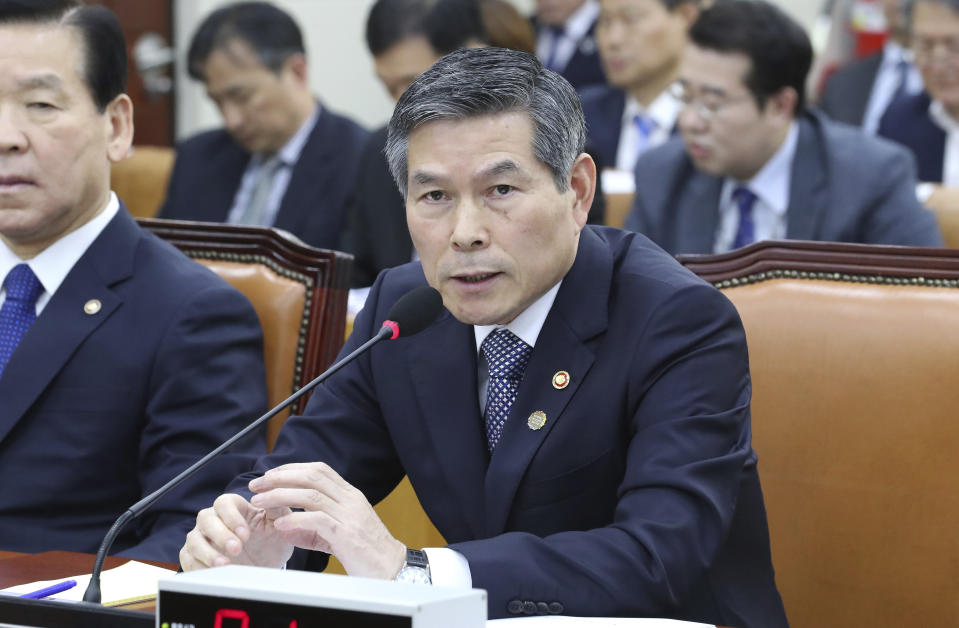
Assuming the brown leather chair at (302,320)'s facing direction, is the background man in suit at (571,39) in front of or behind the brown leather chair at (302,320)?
behind

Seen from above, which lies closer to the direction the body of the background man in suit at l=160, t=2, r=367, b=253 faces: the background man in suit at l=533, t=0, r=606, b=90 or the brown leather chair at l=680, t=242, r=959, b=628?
the brown leather chair

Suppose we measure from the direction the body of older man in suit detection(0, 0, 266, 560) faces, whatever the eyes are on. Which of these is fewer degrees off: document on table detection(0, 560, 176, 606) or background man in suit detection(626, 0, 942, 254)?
the document on table

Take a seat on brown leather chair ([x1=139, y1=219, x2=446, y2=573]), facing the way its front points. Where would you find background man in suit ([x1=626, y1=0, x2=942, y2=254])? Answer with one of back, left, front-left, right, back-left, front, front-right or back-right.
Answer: back

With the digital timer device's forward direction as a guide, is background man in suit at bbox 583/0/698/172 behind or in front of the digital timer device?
behind

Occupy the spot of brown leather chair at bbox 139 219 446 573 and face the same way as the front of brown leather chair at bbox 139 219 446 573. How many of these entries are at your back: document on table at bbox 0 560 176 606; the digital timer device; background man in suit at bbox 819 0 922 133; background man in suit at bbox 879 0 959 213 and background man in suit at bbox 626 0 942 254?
3

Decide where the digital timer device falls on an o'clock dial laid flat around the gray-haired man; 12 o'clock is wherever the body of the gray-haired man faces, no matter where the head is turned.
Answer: The digital timer device is roughly at 11 o'clock from the gray-haired man.

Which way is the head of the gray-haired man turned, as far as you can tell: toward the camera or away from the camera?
toward the camera

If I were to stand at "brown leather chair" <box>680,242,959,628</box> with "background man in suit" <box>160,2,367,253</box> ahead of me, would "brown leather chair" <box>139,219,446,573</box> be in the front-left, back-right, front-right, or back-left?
front-left

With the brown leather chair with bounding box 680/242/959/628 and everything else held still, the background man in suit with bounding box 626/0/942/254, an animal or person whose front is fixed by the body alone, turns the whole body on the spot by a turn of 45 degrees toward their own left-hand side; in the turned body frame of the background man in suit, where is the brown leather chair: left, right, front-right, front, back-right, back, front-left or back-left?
front

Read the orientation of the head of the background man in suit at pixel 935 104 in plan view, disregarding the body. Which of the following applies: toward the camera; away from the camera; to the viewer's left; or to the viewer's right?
toward the camera

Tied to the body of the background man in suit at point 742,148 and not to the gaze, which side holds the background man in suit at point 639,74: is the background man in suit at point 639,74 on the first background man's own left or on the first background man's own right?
on the first background man's own right

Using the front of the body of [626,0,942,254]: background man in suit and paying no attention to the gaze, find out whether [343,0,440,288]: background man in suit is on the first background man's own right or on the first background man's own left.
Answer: on the first background man's own right

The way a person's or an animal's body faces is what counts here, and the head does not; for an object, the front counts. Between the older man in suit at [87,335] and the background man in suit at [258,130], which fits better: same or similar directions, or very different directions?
same or similar directions

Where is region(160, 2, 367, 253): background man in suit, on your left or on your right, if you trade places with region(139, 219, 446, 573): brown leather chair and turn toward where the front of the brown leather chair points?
on your right

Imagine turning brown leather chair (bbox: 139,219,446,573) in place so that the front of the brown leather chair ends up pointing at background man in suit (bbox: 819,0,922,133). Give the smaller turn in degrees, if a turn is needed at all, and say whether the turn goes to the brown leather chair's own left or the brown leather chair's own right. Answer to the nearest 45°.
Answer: approximately 180°

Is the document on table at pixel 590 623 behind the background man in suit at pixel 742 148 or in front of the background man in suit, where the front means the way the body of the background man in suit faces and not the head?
in front

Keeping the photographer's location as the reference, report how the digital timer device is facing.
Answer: facing the viewer and to the left of the viewer

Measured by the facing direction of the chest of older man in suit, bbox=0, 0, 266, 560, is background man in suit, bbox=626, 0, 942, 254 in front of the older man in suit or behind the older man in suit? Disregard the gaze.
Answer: behind
